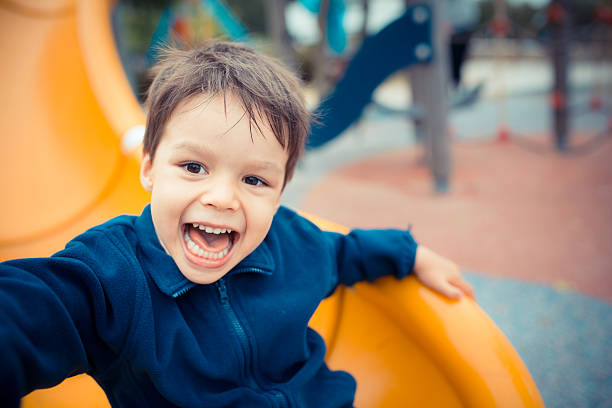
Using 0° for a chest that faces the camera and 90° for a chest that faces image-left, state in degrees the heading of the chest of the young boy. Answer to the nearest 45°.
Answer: approximately 0°

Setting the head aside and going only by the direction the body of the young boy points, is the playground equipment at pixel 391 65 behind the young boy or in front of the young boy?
behind

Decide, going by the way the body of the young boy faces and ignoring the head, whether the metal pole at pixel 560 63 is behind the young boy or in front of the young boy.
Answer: behind
